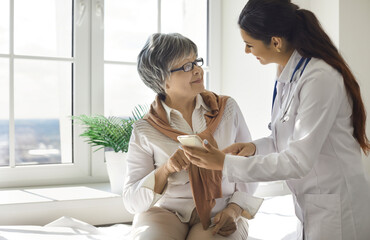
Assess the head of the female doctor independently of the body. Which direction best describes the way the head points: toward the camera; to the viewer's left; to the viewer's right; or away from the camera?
to the viewer's left

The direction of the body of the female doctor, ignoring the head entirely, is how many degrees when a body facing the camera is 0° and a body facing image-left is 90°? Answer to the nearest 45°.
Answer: approximately 90°

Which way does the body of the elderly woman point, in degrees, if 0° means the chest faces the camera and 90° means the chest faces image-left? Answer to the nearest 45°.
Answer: approximately 0°

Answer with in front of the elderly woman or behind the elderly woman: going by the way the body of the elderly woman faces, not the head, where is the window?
behind

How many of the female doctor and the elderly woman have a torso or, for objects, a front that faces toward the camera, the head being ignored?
1
